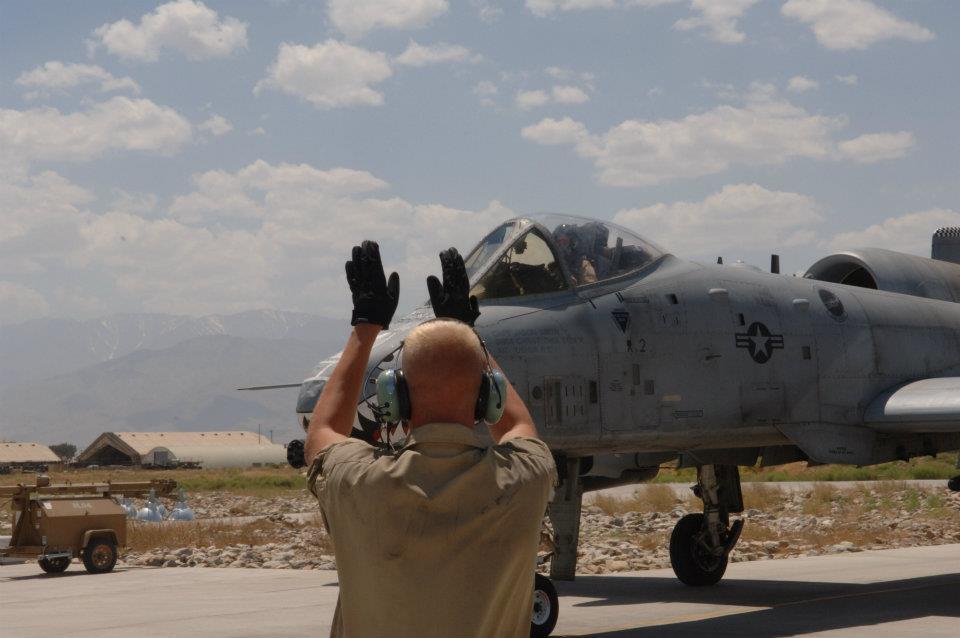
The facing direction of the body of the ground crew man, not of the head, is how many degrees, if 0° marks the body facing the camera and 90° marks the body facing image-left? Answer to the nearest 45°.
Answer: approximately 180°

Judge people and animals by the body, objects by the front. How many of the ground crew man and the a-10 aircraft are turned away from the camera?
1

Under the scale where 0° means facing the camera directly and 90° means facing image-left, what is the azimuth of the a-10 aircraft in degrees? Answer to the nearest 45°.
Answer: approximately 45°

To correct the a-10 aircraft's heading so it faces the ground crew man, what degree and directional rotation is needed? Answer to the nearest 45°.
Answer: approximately 45° to its left

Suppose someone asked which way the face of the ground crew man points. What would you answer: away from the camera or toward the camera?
away from the camera
